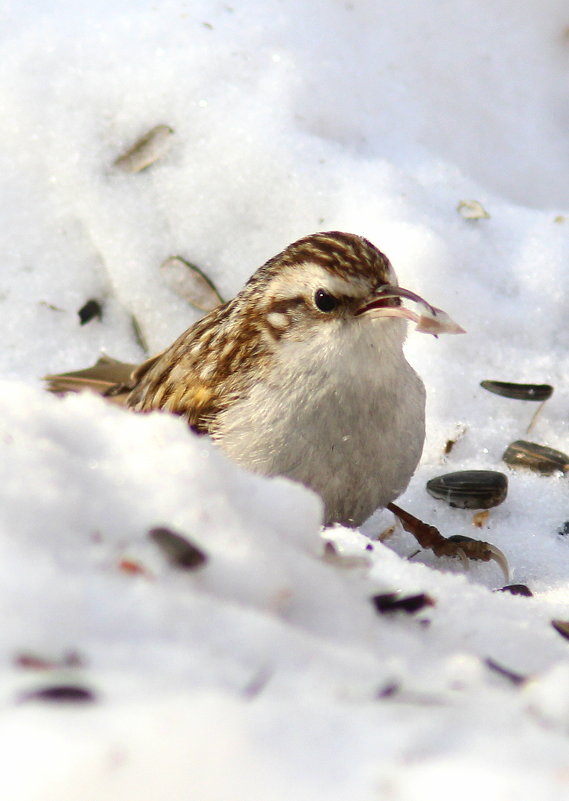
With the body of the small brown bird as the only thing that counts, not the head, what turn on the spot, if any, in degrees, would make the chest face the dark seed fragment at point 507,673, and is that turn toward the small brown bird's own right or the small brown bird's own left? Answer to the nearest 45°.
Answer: approximately 45° to the small brown bird's own right

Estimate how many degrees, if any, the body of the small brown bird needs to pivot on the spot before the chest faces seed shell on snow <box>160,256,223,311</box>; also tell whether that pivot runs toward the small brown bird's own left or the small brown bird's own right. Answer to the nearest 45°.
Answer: approximately 135° to the small brown bird's own left

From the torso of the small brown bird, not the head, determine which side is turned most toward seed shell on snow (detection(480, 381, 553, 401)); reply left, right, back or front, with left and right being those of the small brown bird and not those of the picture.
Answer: left

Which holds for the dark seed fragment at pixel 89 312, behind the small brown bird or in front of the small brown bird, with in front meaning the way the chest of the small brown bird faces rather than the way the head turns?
behind

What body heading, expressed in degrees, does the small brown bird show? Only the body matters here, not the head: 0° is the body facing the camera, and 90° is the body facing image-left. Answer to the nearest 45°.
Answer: approximately 315°
